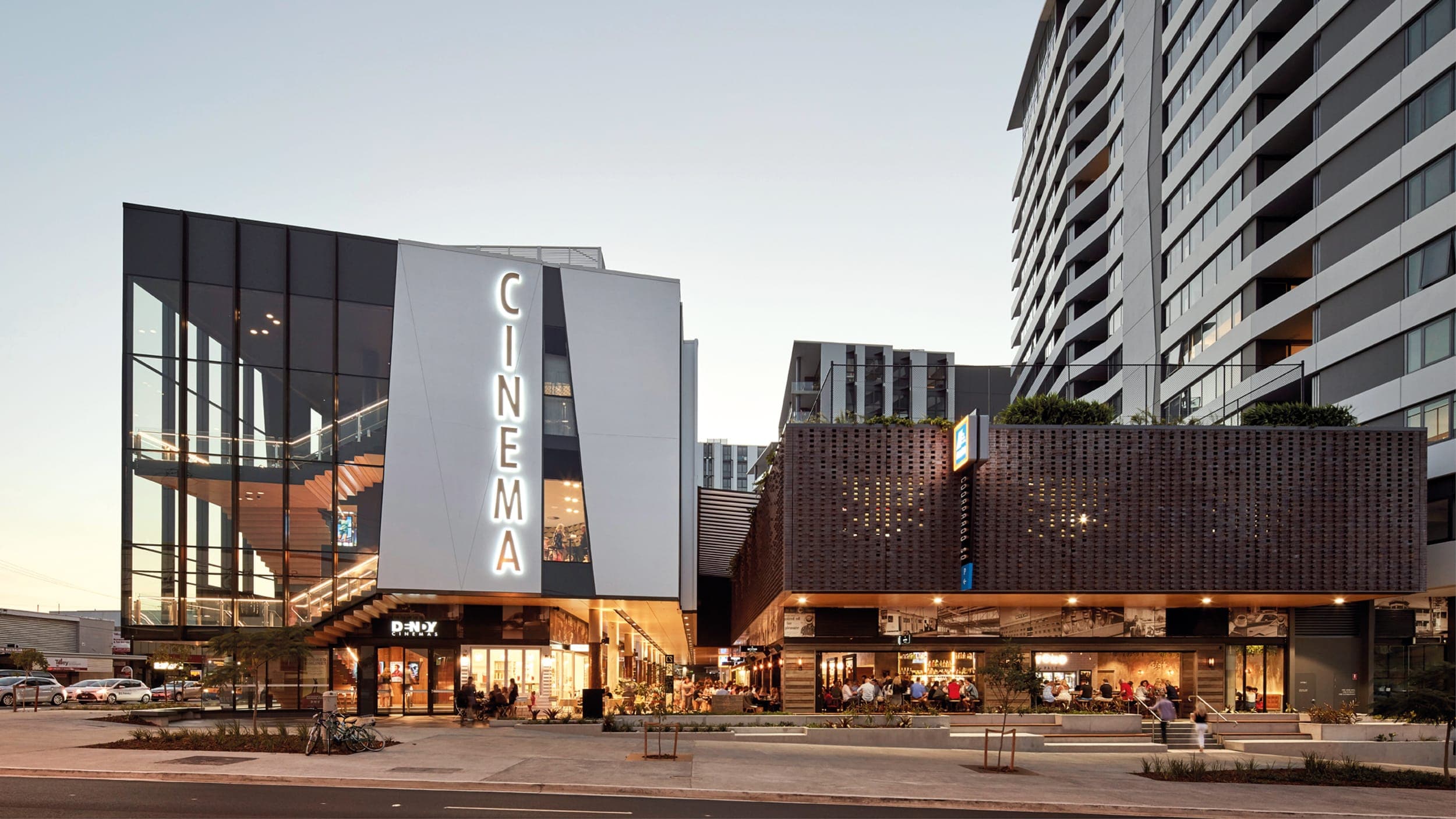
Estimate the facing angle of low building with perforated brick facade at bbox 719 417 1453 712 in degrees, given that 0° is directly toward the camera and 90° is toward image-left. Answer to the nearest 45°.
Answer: approximately 0°

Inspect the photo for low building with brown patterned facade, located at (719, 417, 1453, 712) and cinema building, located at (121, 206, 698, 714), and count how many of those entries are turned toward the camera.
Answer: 2
